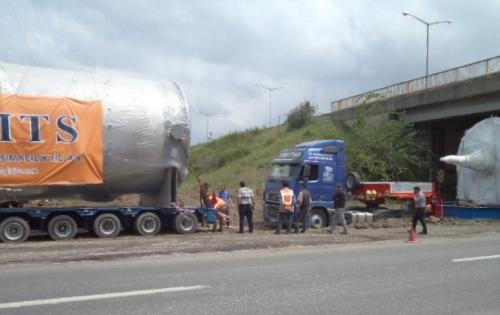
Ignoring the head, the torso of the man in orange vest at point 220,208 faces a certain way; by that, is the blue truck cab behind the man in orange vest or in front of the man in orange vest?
behind

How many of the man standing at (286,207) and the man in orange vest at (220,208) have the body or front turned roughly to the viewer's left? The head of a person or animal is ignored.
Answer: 1

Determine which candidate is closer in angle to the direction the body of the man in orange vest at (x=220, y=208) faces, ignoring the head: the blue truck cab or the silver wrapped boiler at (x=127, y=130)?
the silver wrapped boiler

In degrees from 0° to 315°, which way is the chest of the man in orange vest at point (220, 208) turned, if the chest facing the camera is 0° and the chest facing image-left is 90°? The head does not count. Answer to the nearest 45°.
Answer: approximately 90°

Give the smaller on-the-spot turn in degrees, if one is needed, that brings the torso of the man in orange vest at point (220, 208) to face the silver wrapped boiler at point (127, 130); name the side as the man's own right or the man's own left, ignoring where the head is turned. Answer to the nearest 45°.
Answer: approximately 45° to the man's own left

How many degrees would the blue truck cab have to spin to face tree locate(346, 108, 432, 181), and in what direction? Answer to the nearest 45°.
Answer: approximately 135° to its right

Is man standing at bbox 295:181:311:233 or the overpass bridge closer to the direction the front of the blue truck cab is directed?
the man standing

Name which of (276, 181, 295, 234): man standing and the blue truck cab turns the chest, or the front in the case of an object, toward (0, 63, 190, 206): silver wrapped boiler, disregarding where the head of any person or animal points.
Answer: the blue truck cab

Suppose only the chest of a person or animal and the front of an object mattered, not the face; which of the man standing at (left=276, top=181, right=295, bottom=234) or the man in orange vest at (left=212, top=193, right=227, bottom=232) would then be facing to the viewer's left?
the man in orange vest

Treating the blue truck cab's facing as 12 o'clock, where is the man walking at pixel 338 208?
The man walking is roughly at 10 o'clock from the blue truck cab.

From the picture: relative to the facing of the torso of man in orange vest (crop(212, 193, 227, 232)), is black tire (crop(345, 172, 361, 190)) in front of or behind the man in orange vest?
behind

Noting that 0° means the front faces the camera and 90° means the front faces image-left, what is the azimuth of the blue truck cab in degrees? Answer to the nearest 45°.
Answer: approximately 45°

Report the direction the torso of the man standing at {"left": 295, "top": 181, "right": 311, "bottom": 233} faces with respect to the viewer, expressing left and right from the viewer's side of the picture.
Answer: facing away from the viewer and to the left of the viewer
